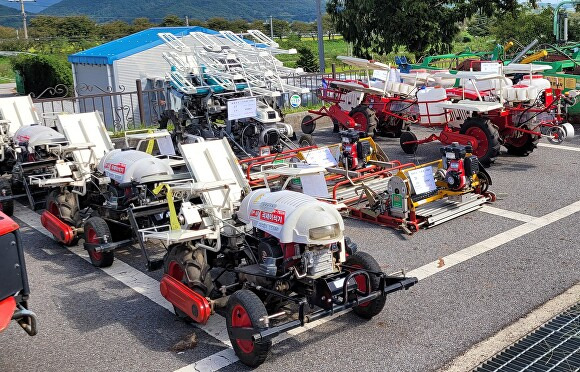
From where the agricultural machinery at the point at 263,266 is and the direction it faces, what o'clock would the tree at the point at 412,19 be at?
The tree is roughly at 8 o'clock from the agricultural machinery.

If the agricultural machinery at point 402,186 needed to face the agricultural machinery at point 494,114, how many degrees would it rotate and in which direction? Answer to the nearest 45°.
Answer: approximately 90° to its left

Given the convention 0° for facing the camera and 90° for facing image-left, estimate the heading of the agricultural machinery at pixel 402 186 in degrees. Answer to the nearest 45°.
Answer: approximately 315°

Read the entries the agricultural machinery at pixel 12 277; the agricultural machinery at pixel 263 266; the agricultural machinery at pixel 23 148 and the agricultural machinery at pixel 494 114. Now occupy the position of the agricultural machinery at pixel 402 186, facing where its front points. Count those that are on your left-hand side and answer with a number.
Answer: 1

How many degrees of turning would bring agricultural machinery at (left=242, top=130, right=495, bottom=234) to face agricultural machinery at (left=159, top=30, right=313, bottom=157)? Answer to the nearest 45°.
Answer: approximately 180°

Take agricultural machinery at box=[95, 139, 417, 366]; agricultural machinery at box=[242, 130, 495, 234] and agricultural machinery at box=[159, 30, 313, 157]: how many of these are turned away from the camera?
0

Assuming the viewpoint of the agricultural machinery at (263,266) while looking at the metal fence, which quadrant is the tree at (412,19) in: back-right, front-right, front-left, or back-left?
front-right

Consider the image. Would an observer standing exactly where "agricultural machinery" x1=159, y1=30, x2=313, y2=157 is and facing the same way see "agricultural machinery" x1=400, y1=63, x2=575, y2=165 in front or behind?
in front

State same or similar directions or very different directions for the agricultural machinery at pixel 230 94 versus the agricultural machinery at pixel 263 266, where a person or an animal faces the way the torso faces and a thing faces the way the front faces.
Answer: same or similar directions

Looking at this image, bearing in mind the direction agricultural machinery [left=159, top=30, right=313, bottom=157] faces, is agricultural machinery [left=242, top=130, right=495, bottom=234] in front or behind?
in front

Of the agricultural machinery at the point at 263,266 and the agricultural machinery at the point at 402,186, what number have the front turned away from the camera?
0

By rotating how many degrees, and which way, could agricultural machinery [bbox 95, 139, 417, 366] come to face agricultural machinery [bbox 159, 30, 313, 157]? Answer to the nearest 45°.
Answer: approximately 135° to its left

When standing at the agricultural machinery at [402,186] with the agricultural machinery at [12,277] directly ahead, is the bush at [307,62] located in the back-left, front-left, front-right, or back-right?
back-right

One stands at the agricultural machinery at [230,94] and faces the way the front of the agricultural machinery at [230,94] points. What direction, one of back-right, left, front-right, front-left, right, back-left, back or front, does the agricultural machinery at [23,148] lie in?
right

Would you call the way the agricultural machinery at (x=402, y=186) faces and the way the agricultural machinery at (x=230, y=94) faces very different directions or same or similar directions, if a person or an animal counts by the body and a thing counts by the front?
same or similar directions

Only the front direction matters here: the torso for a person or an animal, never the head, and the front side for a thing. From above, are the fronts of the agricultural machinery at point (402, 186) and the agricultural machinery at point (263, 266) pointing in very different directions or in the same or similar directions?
same or similar directions

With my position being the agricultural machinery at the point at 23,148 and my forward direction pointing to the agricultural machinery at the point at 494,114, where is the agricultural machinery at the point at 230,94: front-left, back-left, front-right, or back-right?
front-left
